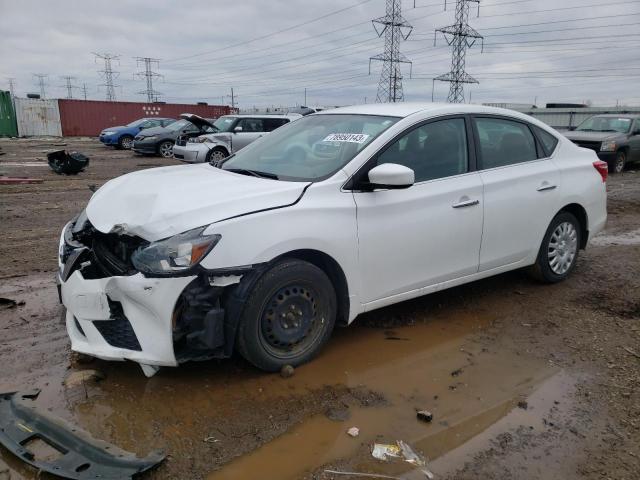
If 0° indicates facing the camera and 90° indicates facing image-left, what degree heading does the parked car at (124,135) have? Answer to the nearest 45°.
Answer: approximately 45°

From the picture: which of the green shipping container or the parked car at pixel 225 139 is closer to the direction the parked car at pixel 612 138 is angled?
the parked car

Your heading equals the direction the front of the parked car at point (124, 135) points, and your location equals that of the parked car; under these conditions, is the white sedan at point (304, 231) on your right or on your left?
on your left

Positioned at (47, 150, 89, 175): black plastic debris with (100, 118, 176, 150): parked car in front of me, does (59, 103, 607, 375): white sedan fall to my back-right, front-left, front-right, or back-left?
back-right

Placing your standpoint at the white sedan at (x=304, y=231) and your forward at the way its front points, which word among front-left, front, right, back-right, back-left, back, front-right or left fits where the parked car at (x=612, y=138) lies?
back

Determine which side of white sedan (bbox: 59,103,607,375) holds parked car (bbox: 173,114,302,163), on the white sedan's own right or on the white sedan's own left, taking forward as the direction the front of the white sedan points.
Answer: on the white sedan's own right

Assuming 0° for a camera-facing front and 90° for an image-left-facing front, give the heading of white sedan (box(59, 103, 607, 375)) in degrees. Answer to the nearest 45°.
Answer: approximately 45°

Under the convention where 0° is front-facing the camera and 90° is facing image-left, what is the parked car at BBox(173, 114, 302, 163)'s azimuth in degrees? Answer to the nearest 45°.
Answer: approximately 45°

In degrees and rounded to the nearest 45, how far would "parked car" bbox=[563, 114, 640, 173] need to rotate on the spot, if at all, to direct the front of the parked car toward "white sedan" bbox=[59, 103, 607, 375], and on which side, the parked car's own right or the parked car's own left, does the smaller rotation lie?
approximately 45° to the parked car's own left

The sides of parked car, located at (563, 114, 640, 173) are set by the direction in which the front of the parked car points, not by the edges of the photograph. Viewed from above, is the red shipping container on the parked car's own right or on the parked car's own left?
on the parked car's own right

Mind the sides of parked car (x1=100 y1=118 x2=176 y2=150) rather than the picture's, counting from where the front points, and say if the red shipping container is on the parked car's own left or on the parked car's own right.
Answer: on the parked car's own right

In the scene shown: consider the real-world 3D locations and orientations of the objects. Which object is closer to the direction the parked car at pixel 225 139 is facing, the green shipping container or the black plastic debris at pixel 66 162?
the black plastic debris
